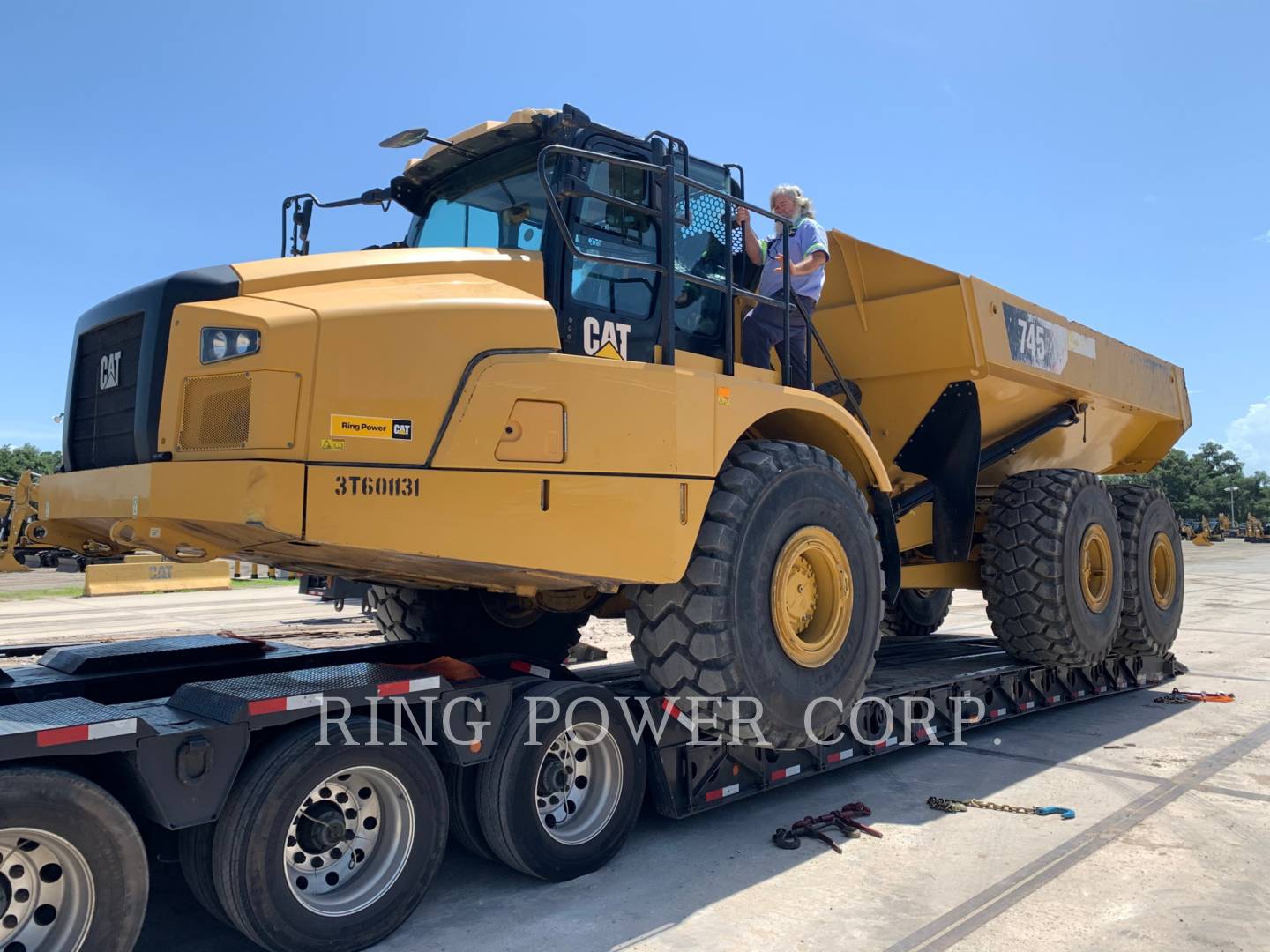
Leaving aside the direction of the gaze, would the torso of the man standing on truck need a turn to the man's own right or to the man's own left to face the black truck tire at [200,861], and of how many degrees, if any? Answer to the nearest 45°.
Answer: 0° — they already face it

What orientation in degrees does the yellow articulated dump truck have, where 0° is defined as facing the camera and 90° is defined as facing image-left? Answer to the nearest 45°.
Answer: approximately 45°

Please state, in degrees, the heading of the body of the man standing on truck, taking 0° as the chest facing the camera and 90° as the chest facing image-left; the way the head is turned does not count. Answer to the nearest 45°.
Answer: approximately 45°
